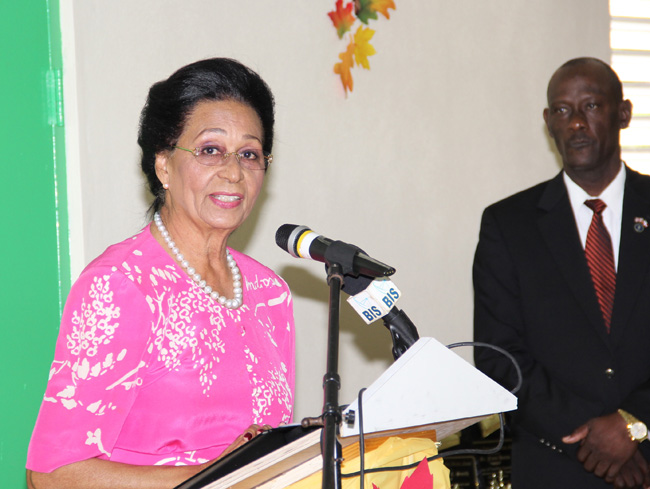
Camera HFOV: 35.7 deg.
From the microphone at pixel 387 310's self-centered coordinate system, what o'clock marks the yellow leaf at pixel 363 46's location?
The yellow leaf is roughly at 3 o'clock from the microphone.

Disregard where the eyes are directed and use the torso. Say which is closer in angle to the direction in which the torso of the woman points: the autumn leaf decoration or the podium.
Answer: the podium

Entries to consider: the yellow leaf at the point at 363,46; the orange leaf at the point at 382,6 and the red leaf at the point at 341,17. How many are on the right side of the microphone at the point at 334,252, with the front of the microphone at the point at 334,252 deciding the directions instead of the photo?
3

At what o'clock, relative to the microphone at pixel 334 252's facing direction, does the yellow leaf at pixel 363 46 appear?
The yellow leaf is roughly at 3 o'clock from the microphone.

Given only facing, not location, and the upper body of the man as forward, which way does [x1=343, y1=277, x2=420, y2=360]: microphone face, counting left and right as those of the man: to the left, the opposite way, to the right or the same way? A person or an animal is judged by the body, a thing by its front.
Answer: to the right

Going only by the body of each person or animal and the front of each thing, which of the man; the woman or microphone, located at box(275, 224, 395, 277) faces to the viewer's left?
the microphone

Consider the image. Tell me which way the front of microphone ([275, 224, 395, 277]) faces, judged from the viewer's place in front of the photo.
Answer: facing to the left of the viewer

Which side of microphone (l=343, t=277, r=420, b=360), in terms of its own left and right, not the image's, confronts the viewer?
left

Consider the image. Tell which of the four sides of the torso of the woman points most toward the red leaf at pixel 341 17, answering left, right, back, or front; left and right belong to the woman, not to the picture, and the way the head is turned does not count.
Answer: left

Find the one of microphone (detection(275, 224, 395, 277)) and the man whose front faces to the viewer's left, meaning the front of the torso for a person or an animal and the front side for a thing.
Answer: the microphone
